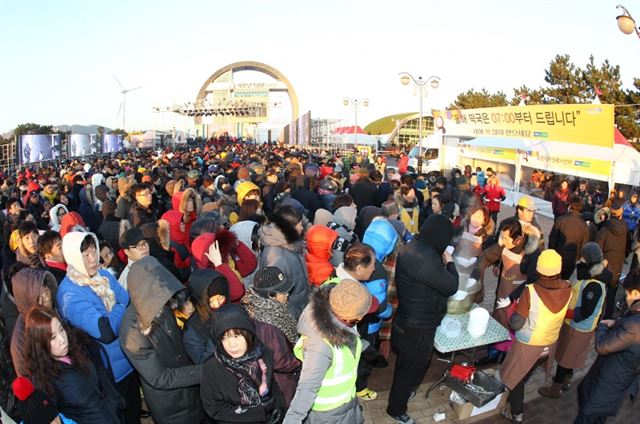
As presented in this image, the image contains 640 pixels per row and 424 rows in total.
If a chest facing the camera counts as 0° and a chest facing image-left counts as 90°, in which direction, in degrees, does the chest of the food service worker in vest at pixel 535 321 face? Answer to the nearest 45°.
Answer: approximately 135°
